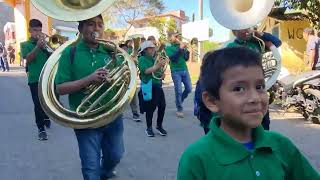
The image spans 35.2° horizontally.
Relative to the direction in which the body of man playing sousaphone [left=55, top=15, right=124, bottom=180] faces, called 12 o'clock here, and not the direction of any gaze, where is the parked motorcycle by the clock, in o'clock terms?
The parked motorcycle is roughly at 9 o'clock from the man playing sousaphone.

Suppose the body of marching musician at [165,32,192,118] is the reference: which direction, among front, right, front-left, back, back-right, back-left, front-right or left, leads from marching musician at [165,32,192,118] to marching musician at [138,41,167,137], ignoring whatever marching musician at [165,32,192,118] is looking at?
front-right

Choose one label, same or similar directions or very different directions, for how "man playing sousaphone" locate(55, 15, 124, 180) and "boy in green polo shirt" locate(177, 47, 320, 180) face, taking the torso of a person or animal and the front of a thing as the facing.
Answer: same or similar directions

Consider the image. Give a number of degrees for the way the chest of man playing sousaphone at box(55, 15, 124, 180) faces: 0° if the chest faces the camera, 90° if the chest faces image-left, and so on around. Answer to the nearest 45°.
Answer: approximately 315°

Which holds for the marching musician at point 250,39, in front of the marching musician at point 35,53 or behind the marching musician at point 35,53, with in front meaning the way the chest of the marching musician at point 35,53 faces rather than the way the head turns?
in front

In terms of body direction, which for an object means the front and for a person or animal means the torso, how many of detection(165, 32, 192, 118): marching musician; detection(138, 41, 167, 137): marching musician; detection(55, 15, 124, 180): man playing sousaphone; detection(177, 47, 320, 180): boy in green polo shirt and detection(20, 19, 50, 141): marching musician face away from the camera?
0

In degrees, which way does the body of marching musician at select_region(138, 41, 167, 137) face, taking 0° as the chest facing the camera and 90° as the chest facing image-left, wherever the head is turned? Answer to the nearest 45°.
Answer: approximately 315°

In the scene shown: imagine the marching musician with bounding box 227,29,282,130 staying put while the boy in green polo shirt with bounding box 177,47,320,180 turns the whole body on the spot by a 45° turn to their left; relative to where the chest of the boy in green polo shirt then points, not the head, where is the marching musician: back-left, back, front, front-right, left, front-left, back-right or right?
left

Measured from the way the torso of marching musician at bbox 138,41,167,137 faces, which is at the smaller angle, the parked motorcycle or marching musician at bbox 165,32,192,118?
the parked motorcycle

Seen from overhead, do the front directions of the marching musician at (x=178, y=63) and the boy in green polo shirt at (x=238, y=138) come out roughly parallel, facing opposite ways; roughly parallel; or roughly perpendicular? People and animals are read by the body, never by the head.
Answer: roughly parallel

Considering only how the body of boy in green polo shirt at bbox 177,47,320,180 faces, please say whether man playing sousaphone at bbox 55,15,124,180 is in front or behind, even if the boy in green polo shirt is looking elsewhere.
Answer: behind

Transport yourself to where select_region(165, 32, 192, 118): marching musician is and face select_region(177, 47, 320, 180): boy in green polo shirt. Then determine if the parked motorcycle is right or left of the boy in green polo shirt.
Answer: left

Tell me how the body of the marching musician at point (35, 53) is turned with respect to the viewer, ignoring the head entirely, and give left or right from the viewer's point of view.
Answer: facing the viewer and to the right of the viewer

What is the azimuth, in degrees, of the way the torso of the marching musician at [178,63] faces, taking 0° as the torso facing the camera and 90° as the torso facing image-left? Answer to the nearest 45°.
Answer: approximately 315°

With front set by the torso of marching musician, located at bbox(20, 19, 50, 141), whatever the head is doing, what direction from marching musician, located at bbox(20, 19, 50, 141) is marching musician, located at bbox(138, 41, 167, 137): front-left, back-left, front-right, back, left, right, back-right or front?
front-left

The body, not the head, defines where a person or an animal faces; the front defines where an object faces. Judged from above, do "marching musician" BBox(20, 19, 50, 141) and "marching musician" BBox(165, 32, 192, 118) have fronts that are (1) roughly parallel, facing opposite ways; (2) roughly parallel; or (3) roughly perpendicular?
roughly parallel

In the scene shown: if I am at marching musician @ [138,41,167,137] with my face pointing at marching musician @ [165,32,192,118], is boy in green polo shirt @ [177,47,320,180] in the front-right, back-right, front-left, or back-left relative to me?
back-right
